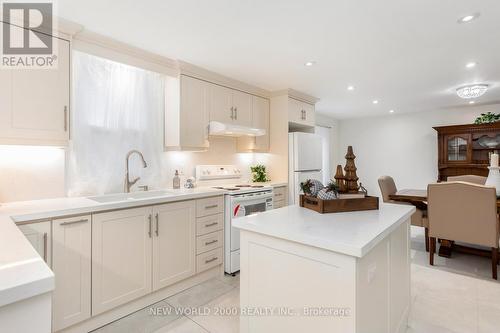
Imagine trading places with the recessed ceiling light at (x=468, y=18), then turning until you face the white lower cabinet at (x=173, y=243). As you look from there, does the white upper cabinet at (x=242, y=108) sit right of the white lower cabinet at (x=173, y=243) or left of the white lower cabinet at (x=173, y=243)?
right

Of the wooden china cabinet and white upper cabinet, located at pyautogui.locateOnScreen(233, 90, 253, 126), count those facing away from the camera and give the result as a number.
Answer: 0

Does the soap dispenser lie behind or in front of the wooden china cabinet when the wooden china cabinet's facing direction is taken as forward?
in front

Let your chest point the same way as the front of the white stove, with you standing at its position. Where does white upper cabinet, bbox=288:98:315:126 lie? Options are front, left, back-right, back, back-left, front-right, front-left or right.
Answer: left

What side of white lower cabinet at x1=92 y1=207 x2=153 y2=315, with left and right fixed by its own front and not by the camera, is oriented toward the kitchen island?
front

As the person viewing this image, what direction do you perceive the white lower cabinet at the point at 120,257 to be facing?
facing the viewer and to the right of the viewer

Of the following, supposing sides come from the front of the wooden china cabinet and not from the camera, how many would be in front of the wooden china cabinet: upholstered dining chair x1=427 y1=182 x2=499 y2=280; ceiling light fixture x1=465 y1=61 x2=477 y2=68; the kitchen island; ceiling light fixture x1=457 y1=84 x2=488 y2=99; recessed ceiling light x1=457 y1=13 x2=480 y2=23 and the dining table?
6

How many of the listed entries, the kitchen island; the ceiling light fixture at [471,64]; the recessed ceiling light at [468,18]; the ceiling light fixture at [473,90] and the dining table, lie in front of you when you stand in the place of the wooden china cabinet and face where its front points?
5

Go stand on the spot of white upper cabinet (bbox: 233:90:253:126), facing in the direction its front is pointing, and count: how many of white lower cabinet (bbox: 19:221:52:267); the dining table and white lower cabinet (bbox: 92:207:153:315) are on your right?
2

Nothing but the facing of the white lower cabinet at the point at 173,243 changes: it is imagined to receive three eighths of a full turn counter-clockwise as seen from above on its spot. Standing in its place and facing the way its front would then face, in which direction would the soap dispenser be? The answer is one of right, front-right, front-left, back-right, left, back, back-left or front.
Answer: front

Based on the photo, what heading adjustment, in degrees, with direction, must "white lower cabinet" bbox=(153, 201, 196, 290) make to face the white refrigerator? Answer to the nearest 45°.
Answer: approximately 90° to its left
